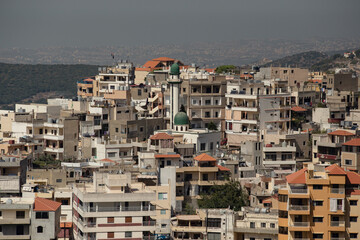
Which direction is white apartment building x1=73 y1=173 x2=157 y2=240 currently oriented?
toward the camera

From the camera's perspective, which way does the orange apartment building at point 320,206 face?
toward the camera

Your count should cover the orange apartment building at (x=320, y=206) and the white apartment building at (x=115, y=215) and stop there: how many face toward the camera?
2

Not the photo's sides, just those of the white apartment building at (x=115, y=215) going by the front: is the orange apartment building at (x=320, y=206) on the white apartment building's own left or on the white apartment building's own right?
on the white apartment building's own left

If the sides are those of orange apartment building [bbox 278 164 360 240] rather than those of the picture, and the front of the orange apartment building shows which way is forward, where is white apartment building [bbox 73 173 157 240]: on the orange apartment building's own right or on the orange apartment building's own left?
on the orange apartment building's own right
